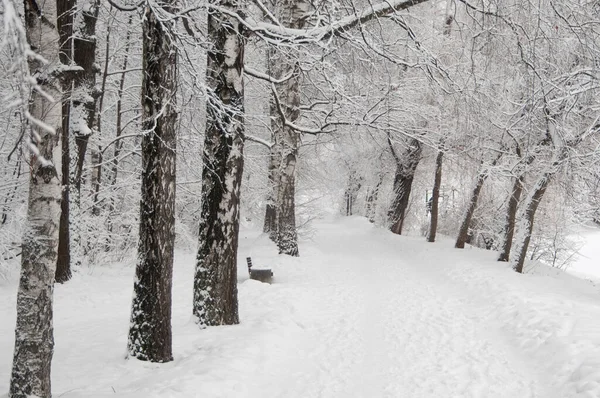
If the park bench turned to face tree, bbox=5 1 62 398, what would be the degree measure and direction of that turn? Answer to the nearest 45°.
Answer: approximately 90° to its right

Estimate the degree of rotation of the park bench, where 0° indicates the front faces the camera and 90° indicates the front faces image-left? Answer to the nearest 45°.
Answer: approximately 270°
